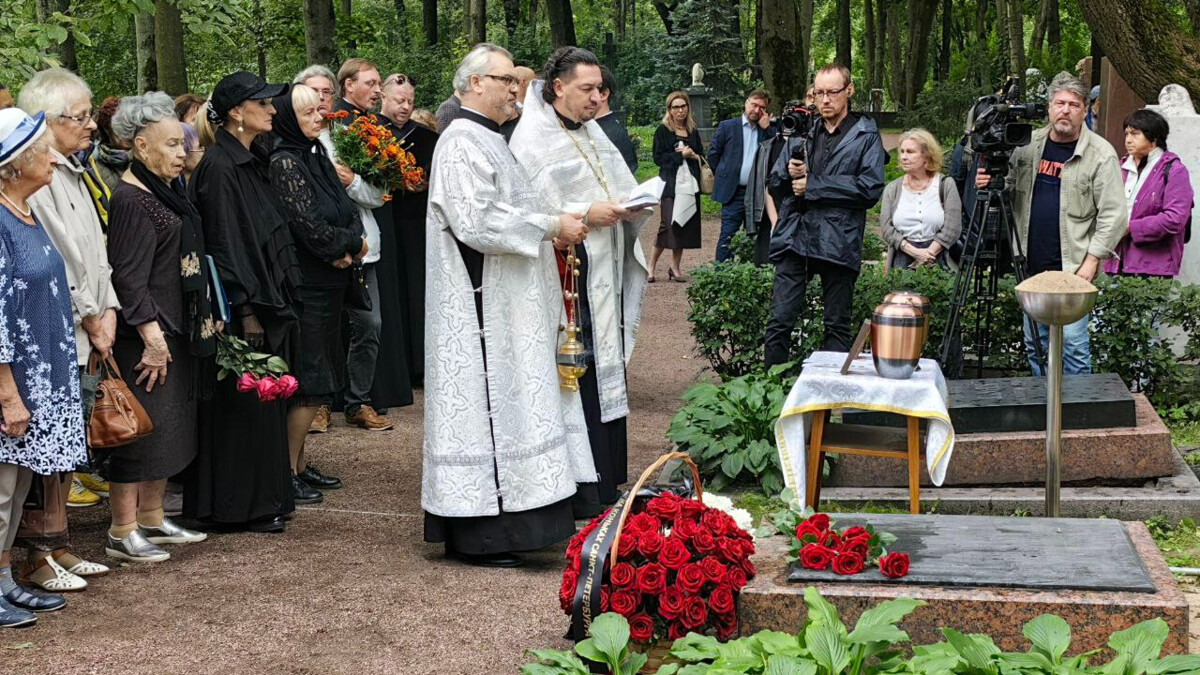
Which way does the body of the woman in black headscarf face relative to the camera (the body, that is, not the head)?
to the viewer's right

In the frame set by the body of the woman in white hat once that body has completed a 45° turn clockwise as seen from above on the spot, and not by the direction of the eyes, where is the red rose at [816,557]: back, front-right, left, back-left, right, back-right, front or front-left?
front

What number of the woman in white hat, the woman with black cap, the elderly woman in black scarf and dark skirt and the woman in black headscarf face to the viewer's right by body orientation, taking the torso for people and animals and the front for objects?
4

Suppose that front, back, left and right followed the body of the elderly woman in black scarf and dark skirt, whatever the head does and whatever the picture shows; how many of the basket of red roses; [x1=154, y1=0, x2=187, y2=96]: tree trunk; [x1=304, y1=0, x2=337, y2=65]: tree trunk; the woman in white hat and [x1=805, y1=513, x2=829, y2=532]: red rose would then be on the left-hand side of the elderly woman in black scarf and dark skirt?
2

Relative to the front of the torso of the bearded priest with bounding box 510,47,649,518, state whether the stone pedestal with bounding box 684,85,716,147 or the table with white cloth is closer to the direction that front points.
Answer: the table with white cloth

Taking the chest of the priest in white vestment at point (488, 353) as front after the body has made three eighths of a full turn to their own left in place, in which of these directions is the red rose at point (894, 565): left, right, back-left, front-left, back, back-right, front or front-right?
back

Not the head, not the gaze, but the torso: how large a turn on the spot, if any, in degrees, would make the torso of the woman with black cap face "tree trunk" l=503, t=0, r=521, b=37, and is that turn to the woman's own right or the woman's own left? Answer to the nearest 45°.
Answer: approximately 90° to the woman's own left

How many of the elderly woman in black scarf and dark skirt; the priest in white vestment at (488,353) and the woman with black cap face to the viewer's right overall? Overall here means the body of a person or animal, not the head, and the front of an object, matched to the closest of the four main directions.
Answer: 3

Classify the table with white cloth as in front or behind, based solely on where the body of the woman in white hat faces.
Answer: in front

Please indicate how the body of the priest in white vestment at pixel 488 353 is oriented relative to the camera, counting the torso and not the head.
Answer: to the viewer's right

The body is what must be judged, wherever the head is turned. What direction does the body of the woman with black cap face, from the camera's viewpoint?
to the viewer's right

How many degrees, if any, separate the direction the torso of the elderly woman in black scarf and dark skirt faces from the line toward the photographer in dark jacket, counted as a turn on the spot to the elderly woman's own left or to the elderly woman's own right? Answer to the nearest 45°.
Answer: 0° — they already face them

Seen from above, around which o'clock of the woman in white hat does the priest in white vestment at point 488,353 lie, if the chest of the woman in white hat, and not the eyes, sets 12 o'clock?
The priest in white vestment is roughly at 12 o'clock from the woman in white hat.

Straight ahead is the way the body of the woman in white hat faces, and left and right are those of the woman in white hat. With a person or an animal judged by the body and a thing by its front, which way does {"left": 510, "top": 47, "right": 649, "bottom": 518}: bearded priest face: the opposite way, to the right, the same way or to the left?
to the right

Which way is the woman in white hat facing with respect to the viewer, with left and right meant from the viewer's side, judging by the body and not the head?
facing to the right of the viewer

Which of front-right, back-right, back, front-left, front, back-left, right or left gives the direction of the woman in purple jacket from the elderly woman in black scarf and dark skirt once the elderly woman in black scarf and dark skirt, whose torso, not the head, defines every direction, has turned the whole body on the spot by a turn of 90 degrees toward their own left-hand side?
right

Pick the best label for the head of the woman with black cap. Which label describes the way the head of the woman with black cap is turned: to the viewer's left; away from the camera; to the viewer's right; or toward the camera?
to the viewer's right

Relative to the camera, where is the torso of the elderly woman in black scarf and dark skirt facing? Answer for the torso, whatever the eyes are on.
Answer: to the viewer's right
